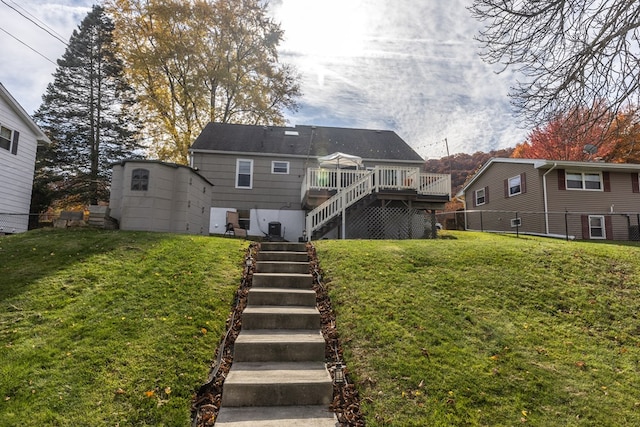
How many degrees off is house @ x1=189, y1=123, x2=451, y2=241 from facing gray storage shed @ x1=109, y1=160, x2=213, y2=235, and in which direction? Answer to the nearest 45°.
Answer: approximately 135° to its left

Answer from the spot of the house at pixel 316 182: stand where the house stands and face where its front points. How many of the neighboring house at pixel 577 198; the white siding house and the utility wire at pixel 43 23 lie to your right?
1

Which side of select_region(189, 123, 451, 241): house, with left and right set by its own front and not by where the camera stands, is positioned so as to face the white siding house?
left

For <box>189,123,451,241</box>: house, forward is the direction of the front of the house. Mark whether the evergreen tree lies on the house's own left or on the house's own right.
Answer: on the house's own left

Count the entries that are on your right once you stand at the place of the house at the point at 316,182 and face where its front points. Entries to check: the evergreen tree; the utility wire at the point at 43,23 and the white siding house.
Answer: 0

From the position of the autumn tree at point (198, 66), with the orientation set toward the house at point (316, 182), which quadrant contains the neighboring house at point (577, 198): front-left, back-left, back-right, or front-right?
front-left

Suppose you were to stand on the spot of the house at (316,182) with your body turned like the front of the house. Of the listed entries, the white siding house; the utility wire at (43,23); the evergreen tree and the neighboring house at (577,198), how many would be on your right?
1

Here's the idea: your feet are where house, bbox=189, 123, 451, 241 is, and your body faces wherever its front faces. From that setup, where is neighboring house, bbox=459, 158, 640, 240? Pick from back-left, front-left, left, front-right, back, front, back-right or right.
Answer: right

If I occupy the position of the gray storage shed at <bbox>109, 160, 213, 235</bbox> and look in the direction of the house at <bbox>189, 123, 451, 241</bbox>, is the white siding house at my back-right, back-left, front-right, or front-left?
back-left

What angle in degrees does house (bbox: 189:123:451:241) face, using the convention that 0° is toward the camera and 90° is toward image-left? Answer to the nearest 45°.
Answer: approximately 180°

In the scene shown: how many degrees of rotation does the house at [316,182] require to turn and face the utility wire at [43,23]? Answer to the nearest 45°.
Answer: approximately 135° to its left

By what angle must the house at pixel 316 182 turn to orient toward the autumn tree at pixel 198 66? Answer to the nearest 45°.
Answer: approximately 45° to its left

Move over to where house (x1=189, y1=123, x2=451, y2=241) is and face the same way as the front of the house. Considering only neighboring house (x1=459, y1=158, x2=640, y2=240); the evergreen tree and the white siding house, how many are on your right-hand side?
1
